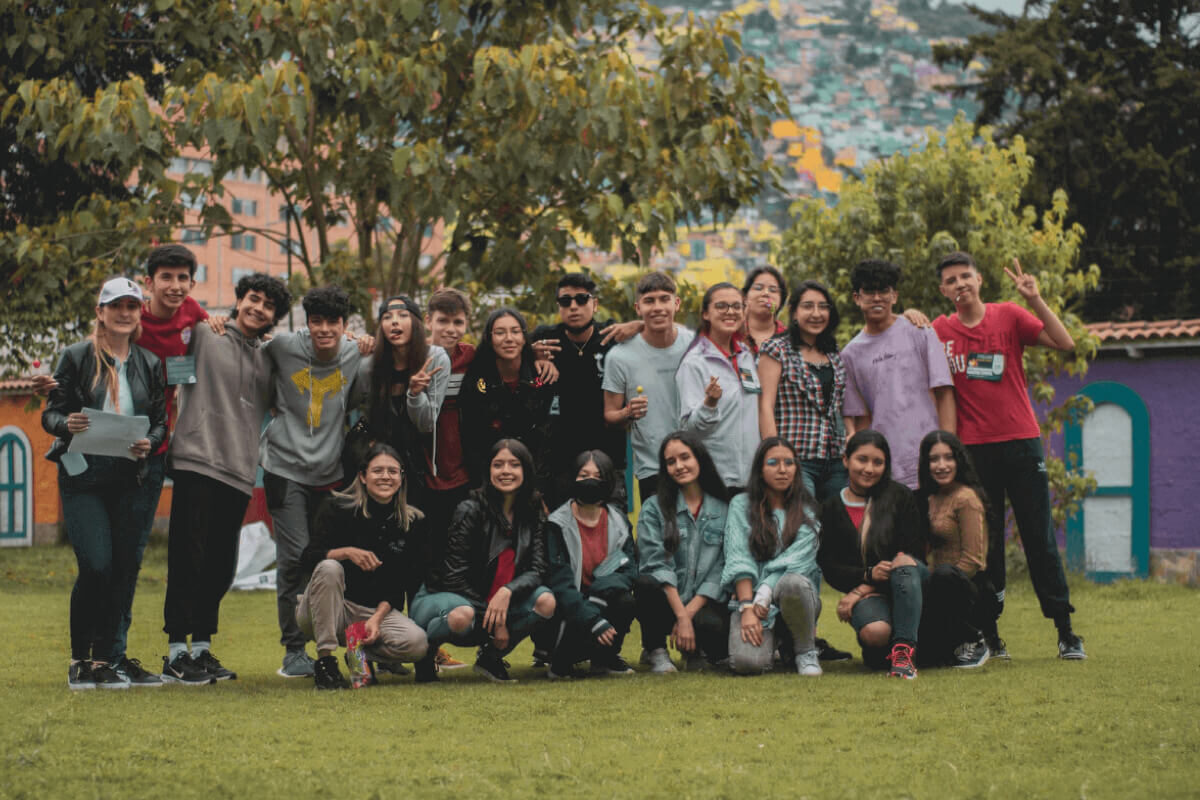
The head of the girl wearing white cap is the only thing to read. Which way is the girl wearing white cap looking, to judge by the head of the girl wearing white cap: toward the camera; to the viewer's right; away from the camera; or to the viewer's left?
toward the camera

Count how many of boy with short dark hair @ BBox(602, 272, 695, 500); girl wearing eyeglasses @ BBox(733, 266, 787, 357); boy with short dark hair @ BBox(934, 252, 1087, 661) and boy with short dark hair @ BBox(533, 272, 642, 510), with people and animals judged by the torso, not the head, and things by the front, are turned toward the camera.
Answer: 4

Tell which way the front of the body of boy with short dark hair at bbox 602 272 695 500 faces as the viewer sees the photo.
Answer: toward the camera

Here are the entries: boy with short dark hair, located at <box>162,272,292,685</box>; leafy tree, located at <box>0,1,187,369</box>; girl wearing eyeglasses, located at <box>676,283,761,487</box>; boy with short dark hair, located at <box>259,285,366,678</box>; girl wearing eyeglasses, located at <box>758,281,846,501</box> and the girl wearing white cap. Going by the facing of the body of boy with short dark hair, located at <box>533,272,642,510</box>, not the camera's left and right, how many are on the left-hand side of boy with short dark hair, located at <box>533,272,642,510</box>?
2

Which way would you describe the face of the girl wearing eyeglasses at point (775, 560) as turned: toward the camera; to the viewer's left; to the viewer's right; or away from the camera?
toward the camera

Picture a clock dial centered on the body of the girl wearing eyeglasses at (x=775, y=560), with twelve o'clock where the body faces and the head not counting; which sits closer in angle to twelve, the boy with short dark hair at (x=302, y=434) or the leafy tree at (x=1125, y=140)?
the boy with short dark hair

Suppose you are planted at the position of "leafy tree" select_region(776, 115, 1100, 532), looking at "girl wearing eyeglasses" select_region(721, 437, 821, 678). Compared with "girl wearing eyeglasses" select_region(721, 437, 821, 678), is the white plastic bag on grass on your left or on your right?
right

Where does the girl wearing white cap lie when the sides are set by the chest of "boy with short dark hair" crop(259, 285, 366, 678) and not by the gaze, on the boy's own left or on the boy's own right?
on the boy's own right

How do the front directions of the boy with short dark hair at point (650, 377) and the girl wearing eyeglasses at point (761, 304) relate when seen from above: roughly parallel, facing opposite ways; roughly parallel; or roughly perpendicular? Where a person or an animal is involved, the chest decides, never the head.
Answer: roughly parallel

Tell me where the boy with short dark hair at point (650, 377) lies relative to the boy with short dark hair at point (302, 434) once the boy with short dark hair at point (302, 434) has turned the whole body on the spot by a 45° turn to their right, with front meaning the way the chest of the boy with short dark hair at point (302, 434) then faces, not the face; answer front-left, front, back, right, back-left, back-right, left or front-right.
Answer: back-left

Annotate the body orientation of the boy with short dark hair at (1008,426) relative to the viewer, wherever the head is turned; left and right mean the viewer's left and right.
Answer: facing the viewer

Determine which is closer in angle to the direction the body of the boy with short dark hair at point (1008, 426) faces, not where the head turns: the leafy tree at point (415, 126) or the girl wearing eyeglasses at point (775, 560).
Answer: the girl wearing eyeglasses

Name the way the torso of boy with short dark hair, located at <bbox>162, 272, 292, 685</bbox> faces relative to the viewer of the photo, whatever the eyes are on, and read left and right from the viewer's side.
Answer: facing the viewer and to the right of the viewer

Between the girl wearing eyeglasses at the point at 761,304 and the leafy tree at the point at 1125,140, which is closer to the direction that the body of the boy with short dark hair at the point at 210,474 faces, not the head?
the girl wearing eyeglasses

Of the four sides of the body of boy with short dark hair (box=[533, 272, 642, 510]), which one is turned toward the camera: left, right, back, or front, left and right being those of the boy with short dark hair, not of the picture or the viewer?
front
